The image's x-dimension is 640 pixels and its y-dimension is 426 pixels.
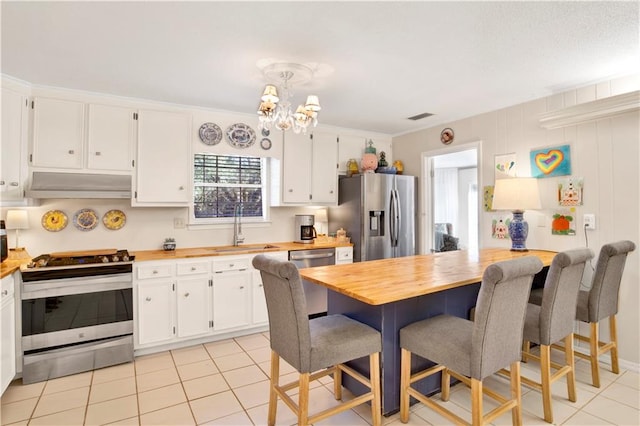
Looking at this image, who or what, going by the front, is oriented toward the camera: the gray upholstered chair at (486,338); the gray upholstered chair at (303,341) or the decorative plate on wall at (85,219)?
the decorative plate on wall

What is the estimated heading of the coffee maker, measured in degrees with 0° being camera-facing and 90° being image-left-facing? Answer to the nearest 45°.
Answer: approximately 315°

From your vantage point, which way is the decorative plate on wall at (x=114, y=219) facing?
toward the camera

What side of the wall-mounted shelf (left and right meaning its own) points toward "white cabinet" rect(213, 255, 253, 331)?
front

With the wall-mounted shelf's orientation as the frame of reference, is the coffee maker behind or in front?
in front

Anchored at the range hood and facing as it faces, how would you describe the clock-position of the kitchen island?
The kitchen island is roughly at 11 o'clock from the range hood.

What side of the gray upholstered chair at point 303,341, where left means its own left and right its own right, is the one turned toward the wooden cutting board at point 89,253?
left

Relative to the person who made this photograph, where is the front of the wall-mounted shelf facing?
facing the viewer and to the left of the viewer

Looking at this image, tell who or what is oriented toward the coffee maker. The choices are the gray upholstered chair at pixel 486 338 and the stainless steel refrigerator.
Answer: the gray upholstered chair

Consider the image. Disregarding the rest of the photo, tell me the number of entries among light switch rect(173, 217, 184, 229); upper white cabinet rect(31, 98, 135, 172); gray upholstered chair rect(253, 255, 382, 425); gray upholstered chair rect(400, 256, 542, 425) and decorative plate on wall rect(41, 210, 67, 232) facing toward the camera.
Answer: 3

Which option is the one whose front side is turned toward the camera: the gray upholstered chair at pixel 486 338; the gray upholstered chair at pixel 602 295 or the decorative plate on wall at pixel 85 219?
the decorative plate on wall

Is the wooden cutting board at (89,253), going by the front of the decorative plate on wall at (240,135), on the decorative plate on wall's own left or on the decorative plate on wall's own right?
on the decorative plate on wall's own right

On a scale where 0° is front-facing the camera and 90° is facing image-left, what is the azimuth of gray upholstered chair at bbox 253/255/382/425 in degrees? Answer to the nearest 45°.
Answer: approximately 225°

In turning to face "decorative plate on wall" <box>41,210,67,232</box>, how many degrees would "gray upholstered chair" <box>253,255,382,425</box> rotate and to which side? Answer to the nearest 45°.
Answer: approximately 90° to its left

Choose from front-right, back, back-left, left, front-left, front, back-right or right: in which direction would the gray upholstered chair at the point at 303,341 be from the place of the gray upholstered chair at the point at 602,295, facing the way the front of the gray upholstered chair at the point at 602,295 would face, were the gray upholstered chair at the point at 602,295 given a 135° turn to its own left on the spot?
front-right

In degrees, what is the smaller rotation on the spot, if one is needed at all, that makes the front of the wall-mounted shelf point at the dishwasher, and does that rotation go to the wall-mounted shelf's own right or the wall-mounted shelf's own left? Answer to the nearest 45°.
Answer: approximately 45° to the wall-mounted shelf's own right

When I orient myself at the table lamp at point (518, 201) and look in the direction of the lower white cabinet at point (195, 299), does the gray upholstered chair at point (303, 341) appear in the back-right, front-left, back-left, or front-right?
front-left
